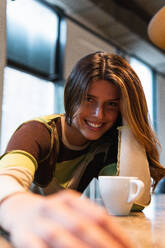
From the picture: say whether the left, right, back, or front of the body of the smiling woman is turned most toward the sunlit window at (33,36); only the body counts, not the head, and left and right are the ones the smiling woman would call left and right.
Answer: back

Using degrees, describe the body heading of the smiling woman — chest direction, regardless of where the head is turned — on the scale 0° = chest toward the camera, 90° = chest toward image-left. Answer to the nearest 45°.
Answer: approximately 0°

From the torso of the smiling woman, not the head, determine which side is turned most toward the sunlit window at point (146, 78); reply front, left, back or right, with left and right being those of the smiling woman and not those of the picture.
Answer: back

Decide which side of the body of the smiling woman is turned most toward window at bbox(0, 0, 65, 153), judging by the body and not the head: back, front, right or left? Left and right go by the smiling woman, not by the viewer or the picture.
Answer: back

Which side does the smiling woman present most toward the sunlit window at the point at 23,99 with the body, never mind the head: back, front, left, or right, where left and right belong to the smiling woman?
back

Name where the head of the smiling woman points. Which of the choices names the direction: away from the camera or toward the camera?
toward the camera
